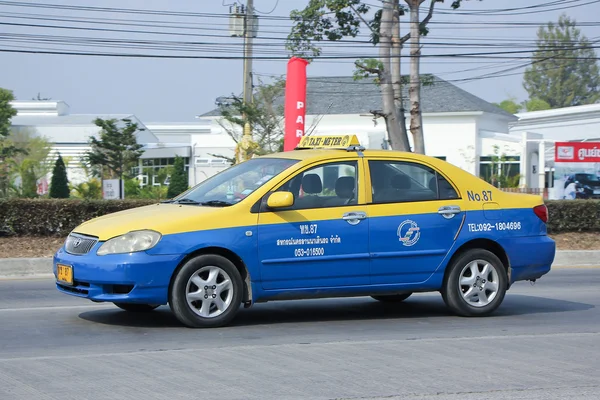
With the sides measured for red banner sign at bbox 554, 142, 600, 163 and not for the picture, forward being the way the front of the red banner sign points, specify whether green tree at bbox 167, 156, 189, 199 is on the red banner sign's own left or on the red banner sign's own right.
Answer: on the red banner sign's own right

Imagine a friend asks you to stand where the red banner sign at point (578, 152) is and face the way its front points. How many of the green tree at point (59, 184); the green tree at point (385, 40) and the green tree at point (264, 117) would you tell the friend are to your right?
3

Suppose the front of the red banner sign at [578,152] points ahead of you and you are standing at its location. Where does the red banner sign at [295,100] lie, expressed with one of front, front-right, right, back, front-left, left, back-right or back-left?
front-right

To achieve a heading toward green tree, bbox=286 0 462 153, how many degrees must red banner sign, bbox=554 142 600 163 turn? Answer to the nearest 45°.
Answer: approximately 90° to its right

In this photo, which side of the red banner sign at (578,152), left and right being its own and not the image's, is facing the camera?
front

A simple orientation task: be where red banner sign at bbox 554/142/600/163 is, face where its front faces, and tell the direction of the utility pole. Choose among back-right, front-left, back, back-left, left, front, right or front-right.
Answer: right

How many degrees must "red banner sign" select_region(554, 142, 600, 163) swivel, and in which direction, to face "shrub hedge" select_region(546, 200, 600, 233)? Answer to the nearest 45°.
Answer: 0° — it already faces it

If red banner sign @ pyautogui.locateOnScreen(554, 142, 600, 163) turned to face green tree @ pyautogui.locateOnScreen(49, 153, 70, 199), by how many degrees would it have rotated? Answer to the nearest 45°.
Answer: approximately 90° to its right

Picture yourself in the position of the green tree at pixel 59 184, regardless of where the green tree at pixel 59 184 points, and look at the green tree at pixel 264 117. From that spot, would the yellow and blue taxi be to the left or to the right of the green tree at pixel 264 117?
right

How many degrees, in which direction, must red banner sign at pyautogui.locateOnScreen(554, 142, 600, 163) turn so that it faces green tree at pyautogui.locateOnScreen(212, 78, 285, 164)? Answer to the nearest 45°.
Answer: approximately 90° to its right

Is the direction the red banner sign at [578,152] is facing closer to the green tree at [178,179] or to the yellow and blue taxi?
the yellow and blue taxi

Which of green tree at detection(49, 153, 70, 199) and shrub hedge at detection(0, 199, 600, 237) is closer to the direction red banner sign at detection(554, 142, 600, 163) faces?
the shrub hedge

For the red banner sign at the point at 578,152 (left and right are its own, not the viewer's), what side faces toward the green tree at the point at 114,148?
right

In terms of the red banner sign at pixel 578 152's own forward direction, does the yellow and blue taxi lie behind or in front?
in front
